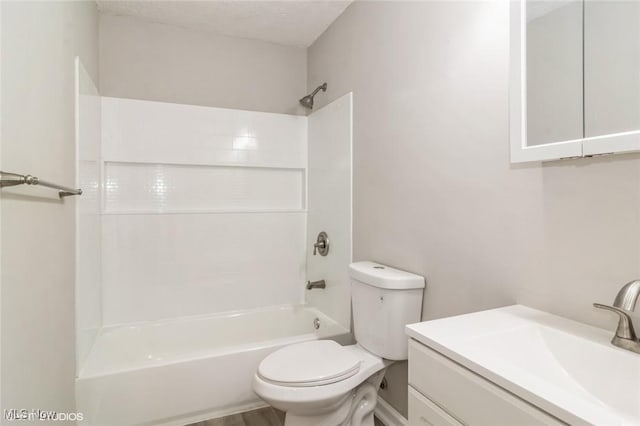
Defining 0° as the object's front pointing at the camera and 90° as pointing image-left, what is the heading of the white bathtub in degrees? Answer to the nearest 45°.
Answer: approximately 0°

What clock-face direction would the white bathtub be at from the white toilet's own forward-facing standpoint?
The white bathtub is roughly at 2 o'clock from the white toilet.

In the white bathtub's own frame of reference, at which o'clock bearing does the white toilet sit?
The white toilet is roughly at 10 o'clock from the white bathtub.

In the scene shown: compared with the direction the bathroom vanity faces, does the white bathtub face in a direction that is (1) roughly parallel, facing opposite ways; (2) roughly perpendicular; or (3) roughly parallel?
roughly perpendicular

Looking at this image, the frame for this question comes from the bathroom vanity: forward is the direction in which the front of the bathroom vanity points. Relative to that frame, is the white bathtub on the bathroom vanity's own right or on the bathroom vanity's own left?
on the bathroom vanity's own right

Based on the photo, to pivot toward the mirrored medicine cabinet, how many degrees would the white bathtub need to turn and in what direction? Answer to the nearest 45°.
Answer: approximately 45° to its left

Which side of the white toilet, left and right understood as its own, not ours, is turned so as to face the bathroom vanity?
left

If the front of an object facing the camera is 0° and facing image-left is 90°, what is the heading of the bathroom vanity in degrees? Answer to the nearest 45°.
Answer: approximately 45°
